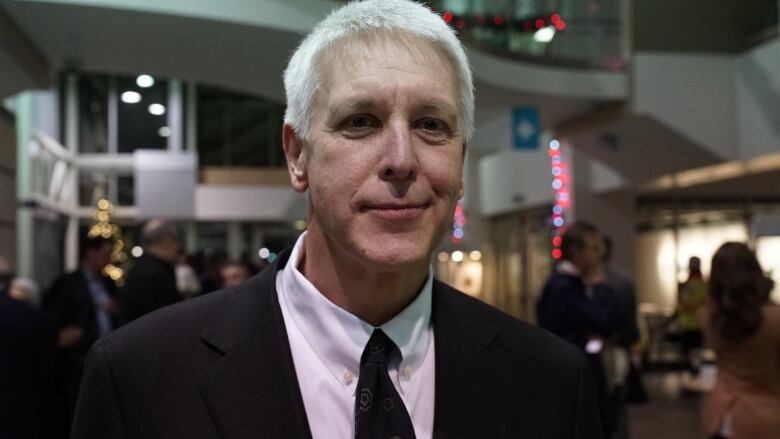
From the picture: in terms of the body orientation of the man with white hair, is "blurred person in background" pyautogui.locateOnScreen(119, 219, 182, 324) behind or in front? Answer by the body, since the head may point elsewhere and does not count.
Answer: behind

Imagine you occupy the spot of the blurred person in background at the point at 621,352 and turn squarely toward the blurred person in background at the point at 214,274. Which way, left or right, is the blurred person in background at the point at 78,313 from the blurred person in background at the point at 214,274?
left

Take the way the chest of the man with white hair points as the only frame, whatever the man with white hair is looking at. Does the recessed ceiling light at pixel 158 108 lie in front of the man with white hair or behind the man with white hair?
behind

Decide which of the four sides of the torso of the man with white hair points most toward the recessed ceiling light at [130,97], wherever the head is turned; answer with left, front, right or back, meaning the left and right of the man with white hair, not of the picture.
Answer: back

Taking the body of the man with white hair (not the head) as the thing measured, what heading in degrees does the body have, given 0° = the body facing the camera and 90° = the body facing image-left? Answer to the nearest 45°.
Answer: approximately 0°

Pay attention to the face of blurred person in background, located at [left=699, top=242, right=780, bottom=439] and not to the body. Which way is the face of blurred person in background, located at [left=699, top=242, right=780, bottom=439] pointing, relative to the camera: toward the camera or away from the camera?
away from the camera

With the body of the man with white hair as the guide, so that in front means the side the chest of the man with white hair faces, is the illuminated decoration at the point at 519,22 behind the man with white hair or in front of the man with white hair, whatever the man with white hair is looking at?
behind
